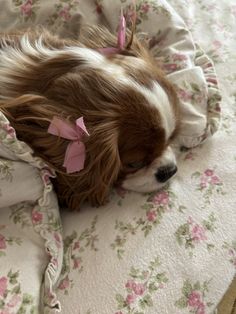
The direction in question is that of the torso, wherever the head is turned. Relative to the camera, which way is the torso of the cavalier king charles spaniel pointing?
to the viewer's right
